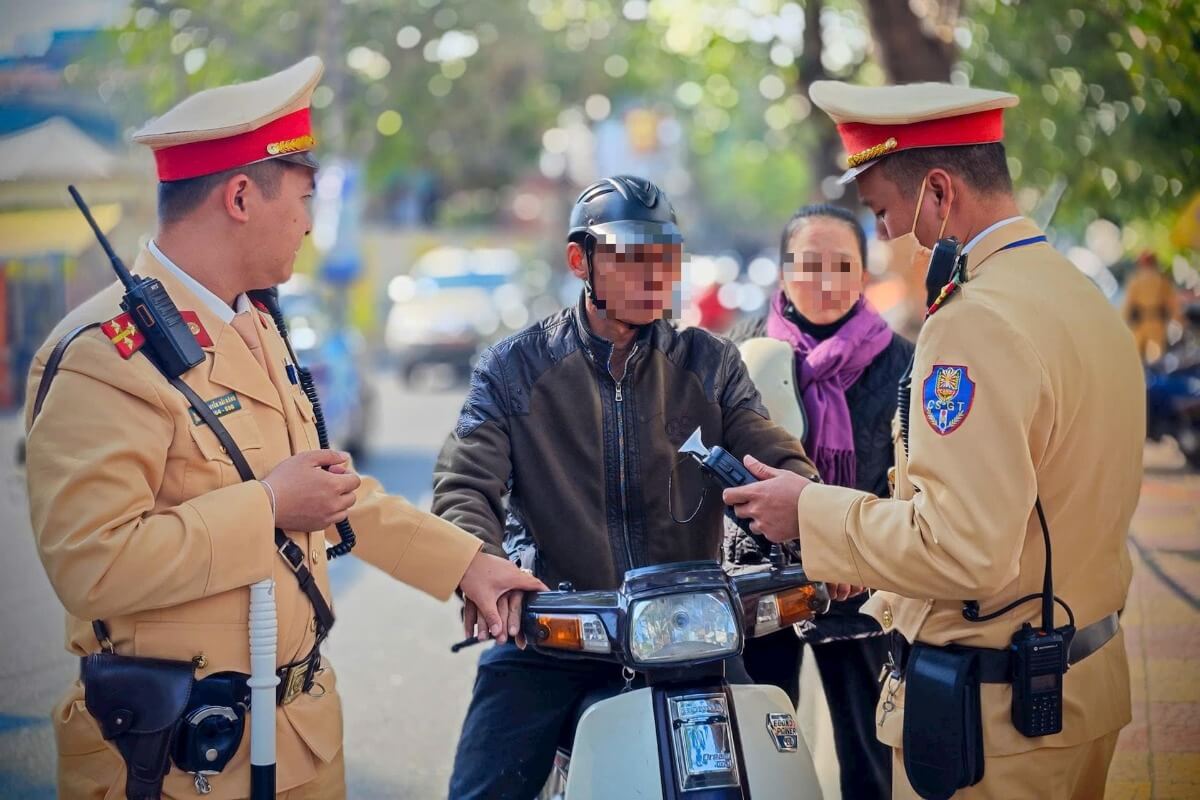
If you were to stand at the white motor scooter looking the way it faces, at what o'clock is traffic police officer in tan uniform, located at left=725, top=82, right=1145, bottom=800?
The traffic police officer in tan uniform is roughly at 9 o'clock from the white motor scooter.

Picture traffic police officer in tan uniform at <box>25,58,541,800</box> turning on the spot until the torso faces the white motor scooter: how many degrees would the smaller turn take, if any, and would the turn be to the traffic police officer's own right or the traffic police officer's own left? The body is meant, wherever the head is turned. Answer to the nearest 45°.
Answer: approximately 45° to the traffic police officer's own left

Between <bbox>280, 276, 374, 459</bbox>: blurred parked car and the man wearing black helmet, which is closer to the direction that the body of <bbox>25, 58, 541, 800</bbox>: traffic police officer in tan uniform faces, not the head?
the man wearing black helmet

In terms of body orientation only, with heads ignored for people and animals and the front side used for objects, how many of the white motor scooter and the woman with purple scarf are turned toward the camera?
2

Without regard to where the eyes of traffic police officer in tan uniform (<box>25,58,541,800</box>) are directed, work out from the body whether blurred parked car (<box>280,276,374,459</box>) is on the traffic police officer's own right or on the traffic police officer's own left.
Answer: on the traffic police officer's own left

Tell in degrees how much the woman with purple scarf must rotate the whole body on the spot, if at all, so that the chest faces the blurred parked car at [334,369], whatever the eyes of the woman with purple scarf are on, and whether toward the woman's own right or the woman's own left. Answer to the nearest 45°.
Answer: approximately 135° to the woman's own right

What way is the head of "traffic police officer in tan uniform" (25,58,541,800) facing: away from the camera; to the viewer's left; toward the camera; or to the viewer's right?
to the viewer's right

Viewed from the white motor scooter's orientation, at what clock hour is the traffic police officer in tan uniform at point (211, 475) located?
The traffic police officer in tan uniform is roughly at 3 o'clock from the white motor scooter.

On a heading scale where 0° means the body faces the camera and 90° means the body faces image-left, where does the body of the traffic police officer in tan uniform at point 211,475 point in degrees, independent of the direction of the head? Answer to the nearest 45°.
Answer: approximately 315°

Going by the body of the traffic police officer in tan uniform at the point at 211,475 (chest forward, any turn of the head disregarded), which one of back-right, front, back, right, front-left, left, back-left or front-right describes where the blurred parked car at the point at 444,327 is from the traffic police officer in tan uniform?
back-left

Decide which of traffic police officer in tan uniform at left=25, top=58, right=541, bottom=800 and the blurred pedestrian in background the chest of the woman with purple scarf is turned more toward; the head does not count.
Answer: the traffic police officer in tan uniform

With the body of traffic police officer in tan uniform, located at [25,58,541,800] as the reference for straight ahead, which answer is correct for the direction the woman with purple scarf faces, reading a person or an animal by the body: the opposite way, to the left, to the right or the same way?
to the right

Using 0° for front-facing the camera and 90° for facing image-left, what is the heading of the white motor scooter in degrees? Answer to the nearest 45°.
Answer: approximately 0°
